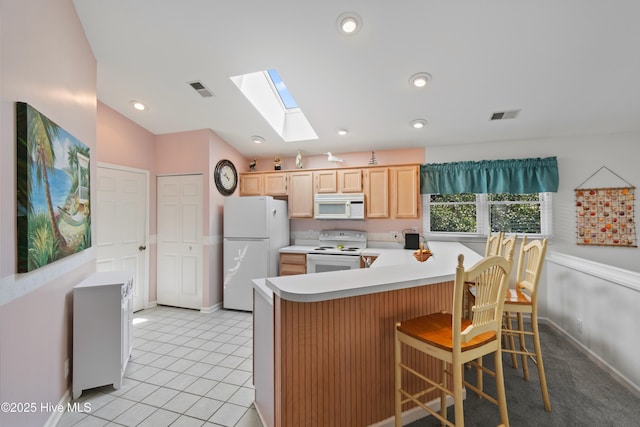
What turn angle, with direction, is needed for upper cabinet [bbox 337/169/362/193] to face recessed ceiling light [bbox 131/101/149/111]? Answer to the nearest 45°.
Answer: approximately 90° to its right

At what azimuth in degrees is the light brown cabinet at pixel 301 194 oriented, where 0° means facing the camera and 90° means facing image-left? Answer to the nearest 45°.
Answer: approximately 0°

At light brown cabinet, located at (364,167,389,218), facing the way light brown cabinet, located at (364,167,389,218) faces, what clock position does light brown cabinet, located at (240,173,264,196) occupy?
light brown cabinet, located at (240,173,264,196) is roughly at 3 o'clock from light brown cabinet, located at (364,167,389,218).

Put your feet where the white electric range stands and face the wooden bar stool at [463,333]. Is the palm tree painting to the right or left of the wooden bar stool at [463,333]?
right

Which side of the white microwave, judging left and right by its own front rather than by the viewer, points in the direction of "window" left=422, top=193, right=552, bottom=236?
left

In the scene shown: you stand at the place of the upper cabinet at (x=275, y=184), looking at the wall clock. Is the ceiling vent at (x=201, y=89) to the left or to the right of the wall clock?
left

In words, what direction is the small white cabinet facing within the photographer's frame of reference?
facing to the right of the viewer

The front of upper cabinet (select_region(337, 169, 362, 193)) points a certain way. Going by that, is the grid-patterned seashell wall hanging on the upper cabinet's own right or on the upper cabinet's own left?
on the upper cabinet's own left
